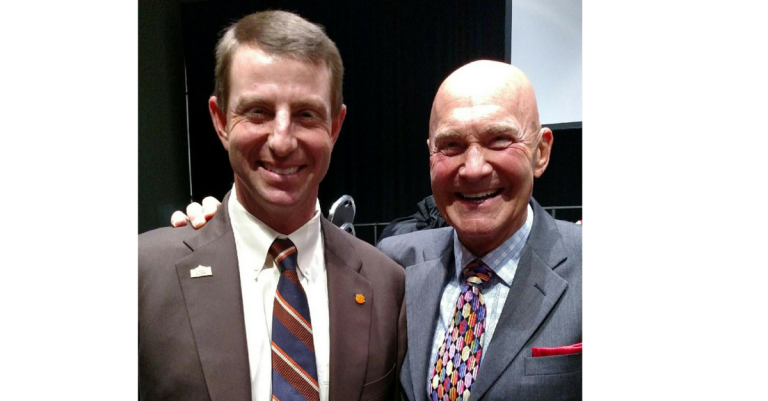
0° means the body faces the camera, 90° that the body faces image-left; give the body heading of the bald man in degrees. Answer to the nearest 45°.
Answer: approximately 45°

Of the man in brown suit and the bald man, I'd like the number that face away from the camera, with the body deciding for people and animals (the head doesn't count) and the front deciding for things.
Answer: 0

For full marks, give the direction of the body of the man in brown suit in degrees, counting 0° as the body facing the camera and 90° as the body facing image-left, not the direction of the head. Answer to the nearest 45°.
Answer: approximately 0°
